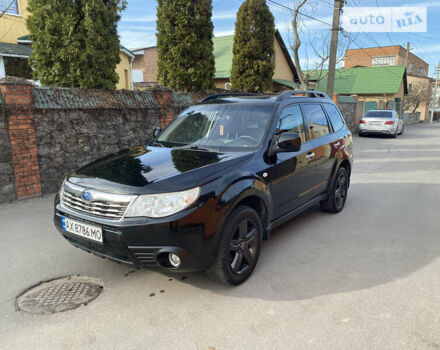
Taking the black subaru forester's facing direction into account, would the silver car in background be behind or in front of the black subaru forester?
behind

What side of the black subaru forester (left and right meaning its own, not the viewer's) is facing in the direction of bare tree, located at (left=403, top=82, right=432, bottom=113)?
back

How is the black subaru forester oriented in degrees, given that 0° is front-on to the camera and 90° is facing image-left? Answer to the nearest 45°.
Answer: approximately 45°

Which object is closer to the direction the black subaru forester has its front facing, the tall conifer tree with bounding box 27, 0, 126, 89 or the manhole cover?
the manhole cover

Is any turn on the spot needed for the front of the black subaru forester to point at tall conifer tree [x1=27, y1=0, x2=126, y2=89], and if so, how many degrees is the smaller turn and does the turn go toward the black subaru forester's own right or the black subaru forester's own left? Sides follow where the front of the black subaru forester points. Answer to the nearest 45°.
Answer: approximately 90° to the black subaru forester's own right

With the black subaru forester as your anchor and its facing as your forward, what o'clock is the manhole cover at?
The manhole cover is roughly at 1 o'clock from the black subaru forester.

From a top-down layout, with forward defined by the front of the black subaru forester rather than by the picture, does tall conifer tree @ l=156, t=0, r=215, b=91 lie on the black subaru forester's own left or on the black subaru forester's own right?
on the black subaru forester's own right

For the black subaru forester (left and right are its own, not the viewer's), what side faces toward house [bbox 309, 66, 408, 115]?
back

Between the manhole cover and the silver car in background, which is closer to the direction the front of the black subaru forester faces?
the manhole cover
